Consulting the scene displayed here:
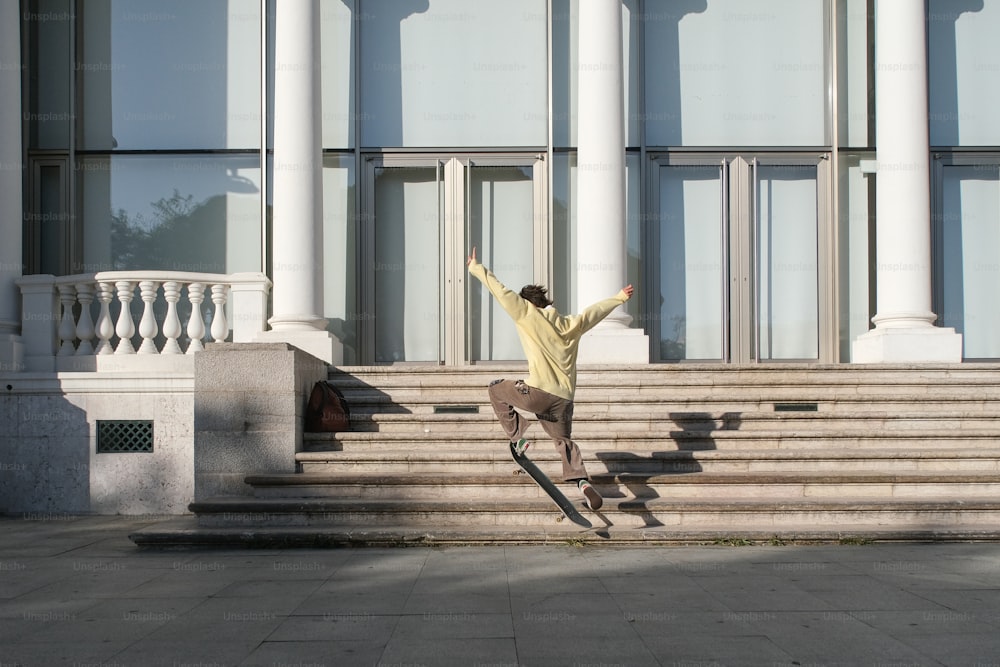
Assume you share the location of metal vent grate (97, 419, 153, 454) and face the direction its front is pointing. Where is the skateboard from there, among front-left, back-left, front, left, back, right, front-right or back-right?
front-left

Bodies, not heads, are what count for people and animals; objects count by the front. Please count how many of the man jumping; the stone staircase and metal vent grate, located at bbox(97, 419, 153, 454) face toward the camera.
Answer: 2

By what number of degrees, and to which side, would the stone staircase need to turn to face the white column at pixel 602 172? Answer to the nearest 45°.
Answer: approximately 180°

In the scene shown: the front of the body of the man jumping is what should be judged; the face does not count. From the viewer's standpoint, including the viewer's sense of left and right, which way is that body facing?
facing away from the viewer and to the left of the viewer

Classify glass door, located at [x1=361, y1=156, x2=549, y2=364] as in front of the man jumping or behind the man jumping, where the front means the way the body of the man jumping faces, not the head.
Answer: in front

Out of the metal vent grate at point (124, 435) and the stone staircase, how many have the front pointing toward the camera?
2

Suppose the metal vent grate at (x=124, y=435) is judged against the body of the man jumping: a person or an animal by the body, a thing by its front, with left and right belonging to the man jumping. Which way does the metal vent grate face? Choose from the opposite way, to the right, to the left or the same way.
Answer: the opposite way

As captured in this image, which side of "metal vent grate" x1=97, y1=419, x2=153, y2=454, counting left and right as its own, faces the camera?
front

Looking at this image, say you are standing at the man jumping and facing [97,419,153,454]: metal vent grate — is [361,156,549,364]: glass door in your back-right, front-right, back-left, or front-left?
front-right

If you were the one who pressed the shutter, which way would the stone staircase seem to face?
facing the viewer

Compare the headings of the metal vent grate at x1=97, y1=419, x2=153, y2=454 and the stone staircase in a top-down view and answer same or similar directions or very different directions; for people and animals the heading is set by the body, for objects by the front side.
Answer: same or similar directions

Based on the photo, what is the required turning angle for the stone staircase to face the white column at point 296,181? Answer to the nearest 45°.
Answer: approximately 135° to its right

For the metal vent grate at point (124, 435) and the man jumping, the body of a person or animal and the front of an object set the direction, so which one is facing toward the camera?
the metal vent grate

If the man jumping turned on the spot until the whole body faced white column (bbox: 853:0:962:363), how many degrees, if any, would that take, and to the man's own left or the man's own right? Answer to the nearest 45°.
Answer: approximately 90° to the man's own right

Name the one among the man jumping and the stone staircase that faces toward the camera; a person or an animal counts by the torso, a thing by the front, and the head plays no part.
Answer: the stone staircase

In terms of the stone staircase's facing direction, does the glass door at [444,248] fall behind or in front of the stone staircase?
behind

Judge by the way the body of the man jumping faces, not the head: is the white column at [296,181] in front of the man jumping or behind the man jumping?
in front
